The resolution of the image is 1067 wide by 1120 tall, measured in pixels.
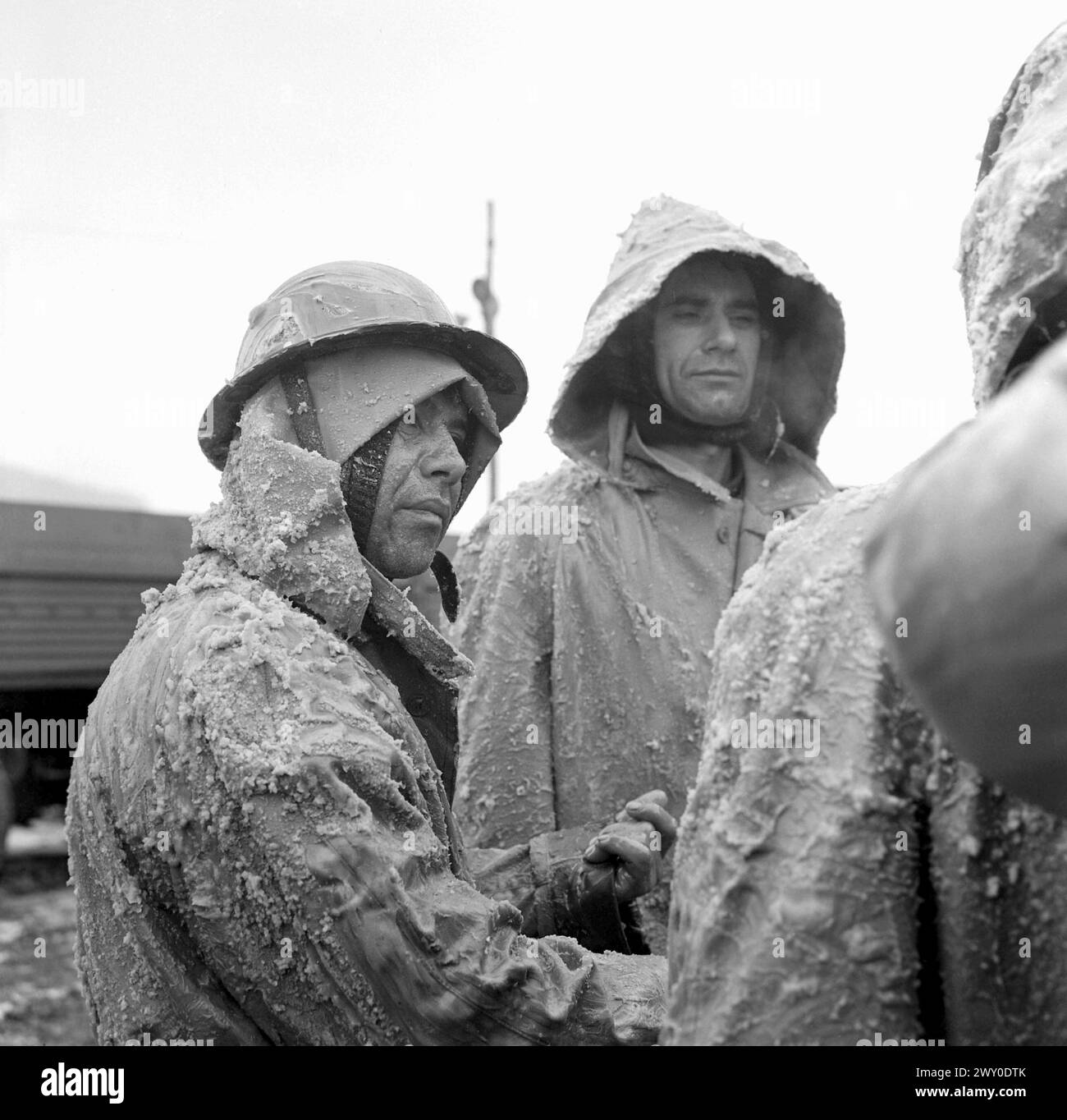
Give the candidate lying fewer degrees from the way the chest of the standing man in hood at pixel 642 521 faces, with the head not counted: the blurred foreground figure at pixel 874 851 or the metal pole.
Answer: the blurred foreground figure

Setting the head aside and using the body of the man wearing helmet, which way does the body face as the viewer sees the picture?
to the viewer's right

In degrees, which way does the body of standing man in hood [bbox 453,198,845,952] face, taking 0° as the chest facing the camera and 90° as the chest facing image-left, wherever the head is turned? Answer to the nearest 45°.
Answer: approximately 315°
